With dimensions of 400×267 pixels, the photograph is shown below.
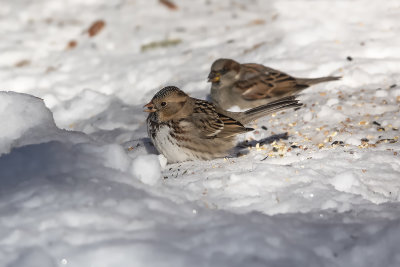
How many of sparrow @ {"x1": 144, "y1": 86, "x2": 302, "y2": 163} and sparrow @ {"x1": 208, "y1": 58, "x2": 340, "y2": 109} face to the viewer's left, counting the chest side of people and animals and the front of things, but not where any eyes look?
2

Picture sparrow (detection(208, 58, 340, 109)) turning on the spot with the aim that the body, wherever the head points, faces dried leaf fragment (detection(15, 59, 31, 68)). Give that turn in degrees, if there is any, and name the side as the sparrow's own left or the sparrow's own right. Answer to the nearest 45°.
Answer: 0° — it already faces it

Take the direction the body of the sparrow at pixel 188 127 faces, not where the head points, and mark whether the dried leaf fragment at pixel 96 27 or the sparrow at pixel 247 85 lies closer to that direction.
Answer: the dried leaf fragment

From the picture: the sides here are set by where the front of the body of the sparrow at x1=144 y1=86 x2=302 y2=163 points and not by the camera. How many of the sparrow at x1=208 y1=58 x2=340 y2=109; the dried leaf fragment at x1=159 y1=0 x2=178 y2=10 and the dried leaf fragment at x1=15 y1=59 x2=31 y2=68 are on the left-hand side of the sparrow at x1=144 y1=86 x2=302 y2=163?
0

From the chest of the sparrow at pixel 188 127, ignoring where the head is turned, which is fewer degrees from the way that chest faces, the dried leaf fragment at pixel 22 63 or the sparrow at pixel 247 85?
the dried leaf fragment

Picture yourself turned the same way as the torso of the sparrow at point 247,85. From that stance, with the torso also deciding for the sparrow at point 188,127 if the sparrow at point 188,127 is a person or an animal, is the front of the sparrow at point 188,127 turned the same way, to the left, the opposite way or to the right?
the same way

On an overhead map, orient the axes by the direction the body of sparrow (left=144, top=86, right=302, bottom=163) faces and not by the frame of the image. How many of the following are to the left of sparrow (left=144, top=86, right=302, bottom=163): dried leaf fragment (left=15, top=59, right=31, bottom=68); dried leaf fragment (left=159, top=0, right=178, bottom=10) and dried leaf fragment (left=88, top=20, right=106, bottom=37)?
0

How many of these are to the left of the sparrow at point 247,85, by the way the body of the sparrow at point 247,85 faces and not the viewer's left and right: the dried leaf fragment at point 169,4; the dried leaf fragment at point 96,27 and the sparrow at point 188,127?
1

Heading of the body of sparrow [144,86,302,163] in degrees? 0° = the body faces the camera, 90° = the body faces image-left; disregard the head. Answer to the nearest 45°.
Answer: approximately 90°

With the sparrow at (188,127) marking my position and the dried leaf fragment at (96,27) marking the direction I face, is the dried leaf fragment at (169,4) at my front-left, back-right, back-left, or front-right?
front-right

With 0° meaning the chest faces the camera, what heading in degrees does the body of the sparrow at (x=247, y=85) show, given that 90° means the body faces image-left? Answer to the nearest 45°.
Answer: approximately 90°

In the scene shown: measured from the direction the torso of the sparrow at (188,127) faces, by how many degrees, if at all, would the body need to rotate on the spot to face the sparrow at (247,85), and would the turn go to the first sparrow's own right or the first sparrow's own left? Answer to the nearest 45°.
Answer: approximately 90° to the first sparrow's own right

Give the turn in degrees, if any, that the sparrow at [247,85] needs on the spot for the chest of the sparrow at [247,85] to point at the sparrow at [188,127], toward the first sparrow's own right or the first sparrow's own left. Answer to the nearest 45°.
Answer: approximately 90° to the first sparrow's own left

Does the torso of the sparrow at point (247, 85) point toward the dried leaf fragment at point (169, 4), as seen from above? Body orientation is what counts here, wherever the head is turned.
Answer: no
